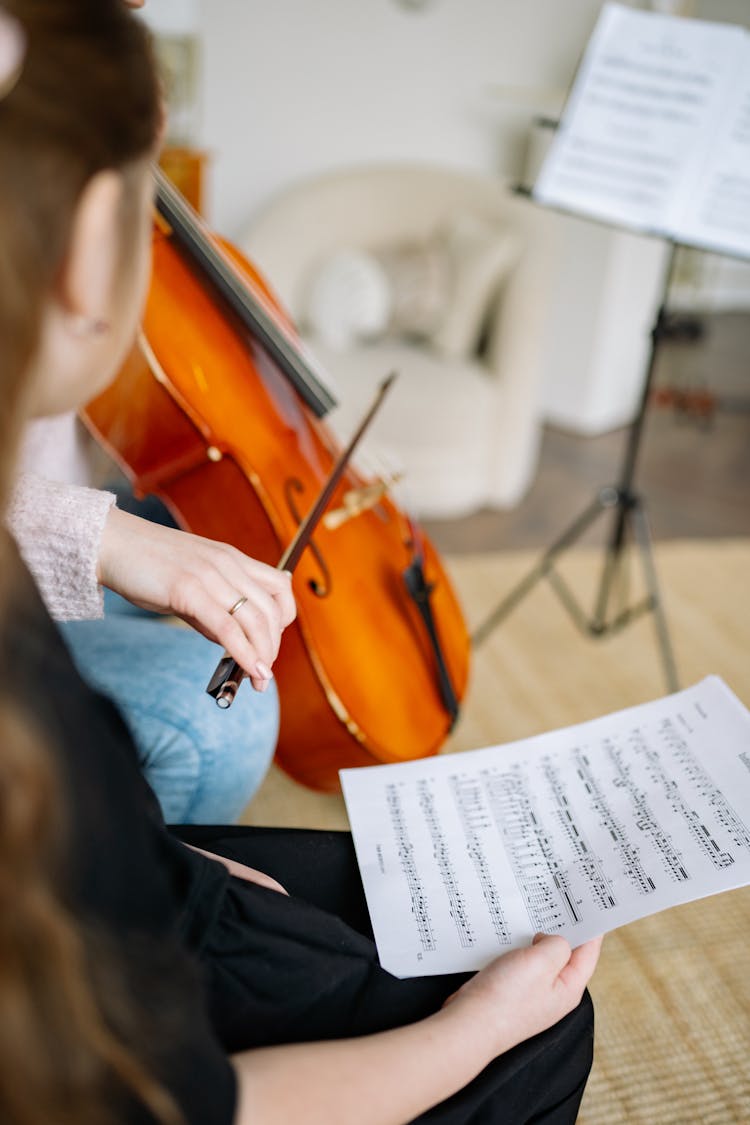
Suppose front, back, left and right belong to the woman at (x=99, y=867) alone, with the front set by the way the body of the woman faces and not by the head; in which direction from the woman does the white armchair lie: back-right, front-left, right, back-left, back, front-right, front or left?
front-left

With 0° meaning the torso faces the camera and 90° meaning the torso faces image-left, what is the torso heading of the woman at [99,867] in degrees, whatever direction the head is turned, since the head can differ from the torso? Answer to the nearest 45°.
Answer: approximately 225°
